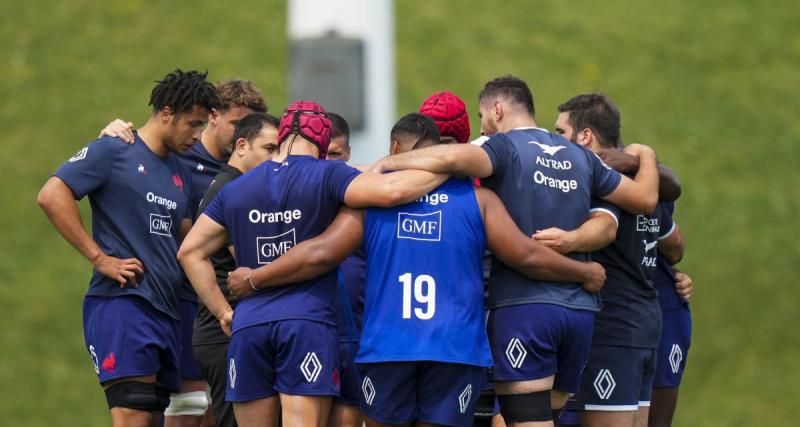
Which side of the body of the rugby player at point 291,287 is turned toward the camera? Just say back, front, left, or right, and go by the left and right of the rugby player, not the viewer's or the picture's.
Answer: back

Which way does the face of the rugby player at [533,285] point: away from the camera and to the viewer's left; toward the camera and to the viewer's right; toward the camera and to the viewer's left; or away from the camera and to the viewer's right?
away from the camera and to the viewer's left

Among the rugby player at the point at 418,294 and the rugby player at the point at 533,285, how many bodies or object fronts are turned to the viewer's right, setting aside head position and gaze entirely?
0

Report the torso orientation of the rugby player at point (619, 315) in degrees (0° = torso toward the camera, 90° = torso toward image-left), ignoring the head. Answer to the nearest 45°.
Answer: approximately 135°

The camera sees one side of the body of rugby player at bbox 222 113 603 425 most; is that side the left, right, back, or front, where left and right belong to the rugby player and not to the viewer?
back

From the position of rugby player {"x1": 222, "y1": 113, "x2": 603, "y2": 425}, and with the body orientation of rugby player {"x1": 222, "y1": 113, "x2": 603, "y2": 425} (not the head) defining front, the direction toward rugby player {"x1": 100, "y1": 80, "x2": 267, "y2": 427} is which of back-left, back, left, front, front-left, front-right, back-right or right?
front-left

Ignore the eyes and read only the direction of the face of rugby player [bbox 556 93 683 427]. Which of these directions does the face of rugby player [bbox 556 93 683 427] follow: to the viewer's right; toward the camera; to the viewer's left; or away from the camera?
to the viewer's left

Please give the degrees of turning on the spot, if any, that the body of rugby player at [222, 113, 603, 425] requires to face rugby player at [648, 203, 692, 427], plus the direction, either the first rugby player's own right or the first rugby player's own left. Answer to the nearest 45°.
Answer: approximately 45° to the first rugby player's own right
